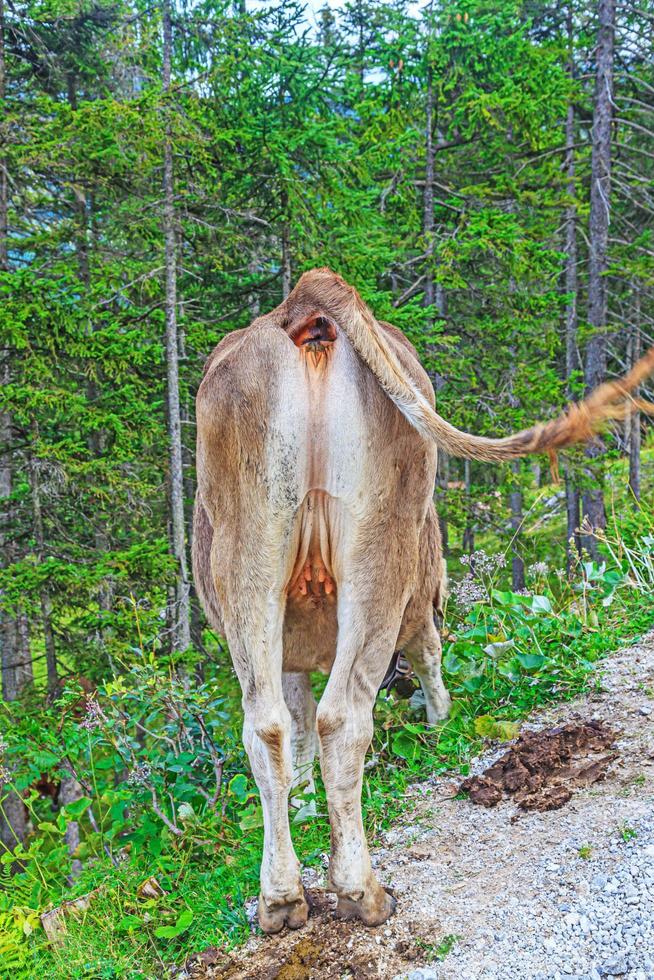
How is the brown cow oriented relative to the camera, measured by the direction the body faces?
away from the camera

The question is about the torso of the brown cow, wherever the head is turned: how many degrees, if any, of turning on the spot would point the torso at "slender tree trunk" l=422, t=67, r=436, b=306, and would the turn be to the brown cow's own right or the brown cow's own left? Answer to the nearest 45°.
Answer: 0° — it already faces it

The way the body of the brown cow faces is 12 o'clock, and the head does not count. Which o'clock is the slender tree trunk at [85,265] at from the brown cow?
The slender tree trunk is roughly at 11 o'clock from the brown cow.
